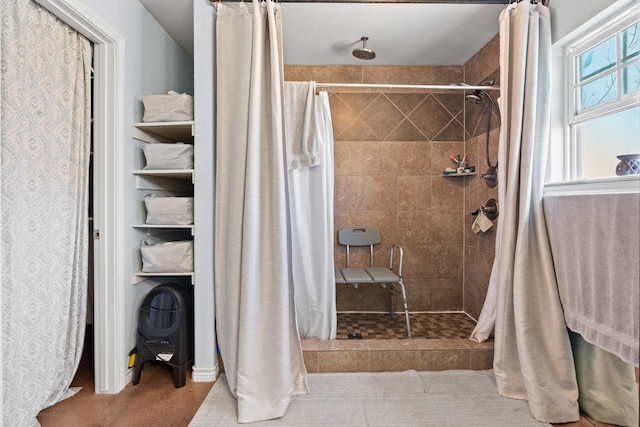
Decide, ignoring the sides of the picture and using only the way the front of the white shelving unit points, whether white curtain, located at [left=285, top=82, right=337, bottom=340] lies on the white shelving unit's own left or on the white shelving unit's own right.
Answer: on the white shelving unit's own left

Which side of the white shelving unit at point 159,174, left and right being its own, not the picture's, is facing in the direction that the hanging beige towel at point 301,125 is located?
left

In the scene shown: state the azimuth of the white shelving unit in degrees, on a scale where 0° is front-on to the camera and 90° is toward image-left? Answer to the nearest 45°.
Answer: approximately 0°

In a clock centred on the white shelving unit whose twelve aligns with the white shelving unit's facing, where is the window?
The window is roughly at 10 o'clock from the white shelving unit.

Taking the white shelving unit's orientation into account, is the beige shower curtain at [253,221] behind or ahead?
ahead

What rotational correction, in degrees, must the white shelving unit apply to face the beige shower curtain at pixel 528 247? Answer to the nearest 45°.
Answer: approximately 45° to its left
